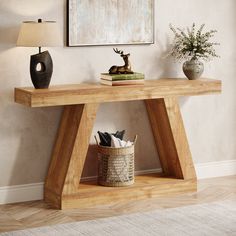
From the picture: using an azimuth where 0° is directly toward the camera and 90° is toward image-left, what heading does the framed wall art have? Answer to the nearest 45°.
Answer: approximately 0°

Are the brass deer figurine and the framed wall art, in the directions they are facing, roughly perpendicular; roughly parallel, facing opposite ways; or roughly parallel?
roughly perpendicular
